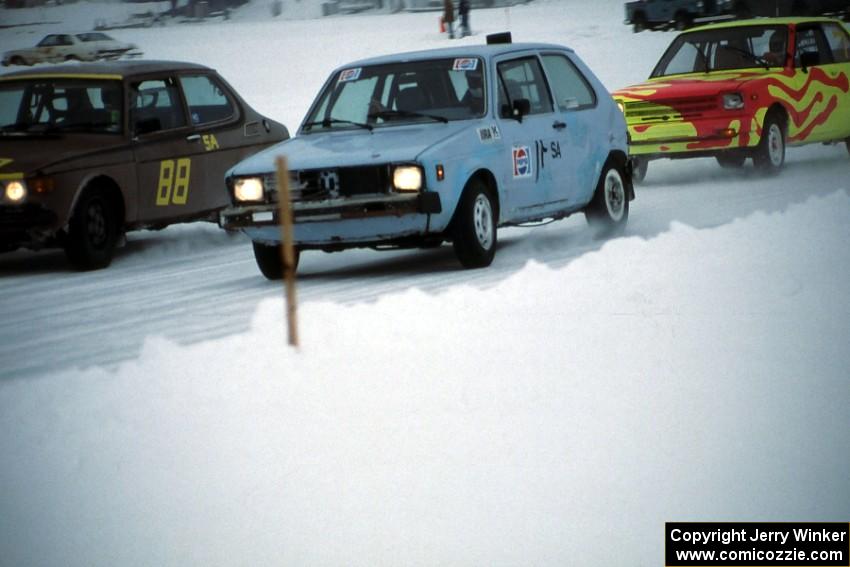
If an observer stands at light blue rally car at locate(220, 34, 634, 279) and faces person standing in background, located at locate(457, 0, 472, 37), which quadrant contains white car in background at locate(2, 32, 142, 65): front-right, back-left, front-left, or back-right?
front-left

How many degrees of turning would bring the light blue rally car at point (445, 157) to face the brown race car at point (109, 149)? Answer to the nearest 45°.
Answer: approximately 90° to its right

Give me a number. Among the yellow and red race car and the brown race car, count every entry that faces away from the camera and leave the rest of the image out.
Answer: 0

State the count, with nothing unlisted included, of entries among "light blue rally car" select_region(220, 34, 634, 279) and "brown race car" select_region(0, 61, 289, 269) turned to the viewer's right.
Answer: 0

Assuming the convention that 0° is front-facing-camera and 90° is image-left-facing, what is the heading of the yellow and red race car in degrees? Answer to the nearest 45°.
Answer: approximately 45°

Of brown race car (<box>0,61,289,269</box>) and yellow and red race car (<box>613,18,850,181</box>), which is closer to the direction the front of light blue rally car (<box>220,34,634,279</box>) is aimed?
the brown race car

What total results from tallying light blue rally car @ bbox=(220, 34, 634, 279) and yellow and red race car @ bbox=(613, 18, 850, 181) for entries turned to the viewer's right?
0

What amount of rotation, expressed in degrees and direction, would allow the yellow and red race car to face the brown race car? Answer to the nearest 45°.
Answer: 0° — it already faces it

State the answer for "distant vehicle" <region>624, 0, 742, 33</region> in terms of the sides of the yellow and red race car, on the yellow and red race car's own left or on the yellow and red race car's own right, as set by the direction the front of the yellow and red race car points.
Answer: on the yellow and red race car's own right

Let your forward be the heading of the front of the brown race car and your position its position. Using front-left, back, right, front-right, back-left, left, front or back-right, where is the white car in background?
back-right

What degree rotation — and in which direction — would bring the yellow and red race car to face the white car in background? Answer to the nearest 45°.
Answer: approximately 45° to its right

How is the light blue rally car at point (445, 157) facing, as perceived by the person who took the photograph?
facing the viewer and to the left of the viewer

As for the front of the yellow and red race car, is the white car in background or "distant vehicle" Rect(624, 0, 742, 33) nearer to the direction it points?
the white car in background

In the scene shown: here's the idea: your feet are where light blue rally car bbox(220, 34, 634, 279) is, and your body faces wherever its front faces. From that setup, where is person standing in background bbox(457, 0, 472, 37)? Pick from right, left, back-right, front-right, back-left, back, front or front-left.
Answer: back-right

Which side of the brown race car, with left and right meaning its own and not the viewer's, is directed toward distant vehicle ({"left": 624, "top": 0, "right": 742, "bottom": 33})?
back

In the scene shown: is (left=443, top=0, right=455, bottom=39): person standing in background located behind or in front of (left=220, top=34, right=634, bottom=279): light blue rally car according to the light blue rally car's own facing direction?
behind

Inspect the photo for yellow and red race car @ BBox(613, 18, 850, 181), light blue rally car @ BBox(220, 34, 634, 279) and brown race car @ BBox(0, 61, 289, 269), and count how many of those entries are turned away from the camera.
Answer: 0
